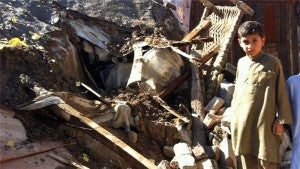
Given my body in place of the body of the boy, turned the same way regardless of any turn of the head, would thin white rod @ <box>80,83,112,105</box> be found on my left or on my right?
on my right

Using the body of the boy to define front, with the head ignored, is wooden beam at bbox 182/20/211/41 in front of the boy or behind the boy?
behind

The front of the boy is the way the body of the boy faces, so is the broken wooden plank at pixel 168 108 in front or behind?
behind

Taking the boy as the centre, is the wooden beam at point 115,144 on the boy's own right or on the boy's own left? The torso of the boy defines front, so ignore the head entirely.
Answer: on the boy's own right

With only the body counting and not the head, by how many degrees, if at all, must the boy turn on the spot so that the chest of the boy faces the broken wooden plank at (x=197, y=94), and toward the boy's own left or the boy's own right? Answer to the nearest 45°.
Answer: approximately 90° to the boy's own right

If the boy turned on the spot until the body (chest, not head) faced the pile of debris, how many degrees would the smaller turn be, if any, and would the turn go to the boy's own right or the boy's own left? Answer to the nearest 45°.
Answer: approximately 135° to the boy's own right

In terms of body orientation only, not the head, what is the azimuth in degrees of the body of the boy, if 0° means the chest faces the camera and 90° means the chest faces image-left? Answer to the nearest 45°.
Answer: approximately 0°

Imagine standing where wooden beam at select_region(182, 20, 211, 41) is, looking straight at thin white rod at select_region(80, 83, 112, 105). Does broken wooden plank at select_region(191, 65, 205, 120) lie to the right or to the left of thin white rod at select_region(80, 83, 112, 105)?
left
